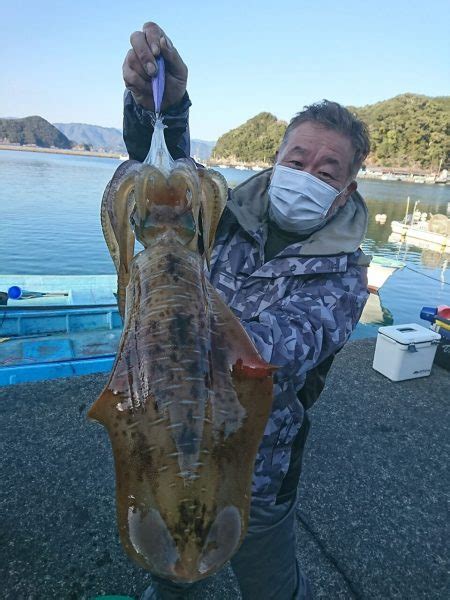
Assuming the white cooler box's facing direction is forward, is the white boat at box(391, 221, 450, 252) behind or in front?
behind

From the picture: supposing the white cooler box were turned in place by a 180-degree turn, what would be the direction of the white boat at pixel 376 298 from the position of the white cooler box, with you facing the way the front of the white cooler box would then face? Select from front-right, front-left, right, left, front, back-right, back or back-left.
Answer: front-right

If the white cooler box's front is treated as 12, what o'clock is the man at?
The man is roughly at 2 o'clock from the white cooler box.

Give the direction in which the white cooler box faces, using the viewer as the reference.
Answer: facing the viewer and to the right of the viewer

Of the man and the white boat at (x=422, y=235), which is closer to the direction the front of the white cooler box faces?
the man
